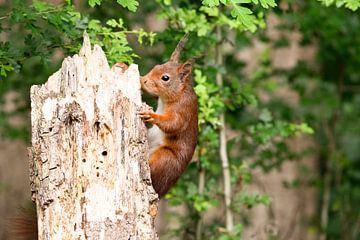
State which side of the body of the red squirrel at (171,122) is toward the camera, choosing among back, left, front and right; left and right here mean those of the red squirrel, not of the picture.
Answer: left
